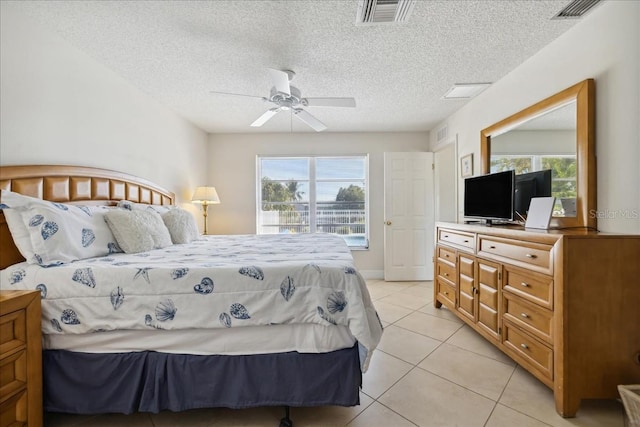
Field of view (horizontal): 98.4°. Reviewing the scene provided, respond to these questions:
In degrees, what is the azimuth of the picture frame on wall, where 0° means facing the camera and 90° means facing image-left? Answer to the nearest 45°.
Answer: approximately 45°

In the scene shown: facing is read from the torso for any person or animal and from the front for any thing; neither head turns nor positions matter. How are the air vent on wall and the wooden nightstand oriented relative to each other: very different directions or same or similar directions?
very different directions

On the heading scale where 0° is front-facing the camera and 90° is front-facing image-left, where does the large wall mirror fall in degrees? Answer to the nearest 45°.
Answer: approximately 45°

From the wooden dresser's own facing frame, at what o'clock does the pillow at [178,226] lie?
The pillow is roughly at 1 o'clock from the wooden dresser.

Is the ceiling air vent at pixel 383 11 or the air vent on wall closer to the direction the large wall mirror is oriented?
the ceiling air vent

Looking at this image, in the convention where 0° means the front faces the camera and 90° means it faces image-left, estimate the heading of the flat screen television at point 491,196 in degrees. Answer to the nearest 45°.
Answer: approximately 45°

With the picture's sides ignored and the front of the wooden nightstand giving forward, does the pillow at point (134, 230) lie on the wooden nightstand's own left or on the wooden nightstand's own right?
on the wooden nightstand's own left

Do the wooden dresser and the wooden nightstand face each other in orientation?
yes

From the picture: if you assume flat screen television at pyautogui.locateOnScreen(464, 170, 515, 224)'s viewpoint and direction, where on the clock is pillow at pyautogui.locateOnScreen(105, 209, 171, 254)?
The pillow is roughly at 12 o'clock from the flat screen television.
